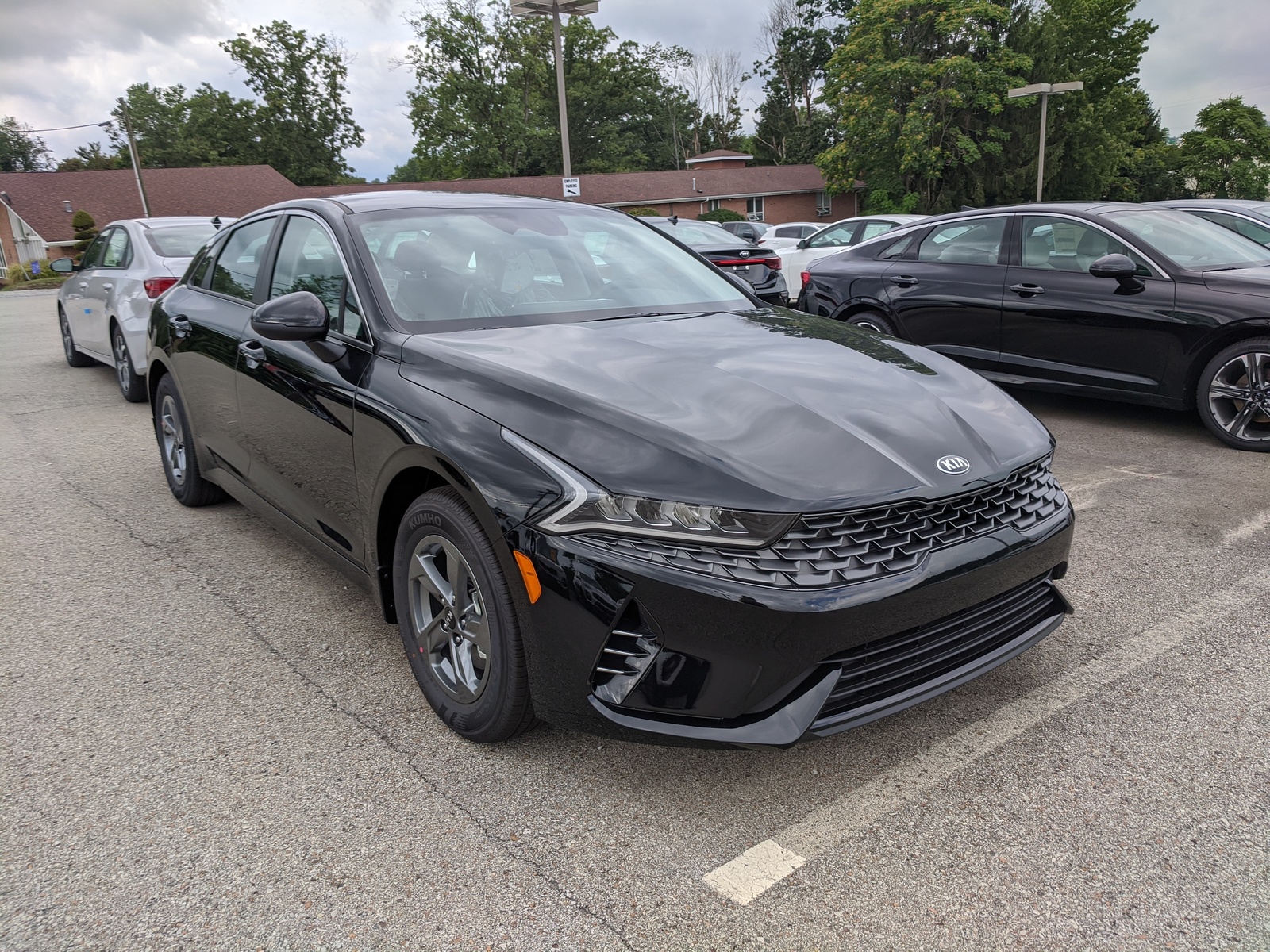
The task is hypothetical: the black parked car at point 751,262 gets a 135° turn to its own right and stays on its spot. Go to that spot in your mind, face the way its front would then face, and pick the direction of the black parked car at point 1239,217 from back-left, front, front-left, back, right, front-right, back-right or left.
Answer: front

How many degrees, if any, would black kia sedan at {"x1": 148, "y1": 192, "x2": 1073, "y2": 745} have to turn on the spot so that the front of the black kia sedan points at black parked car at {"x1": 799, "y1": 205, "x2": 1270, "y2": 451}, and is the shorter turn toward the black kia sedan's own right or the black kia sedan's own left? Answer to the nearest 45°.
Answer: approximately 90° to the black kia sedan's own left

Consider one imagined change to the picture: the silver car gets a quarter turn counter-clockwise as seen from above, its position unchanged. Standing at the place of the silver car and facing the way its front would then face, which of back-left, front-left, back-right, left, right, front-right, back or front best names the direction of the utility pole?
back-right

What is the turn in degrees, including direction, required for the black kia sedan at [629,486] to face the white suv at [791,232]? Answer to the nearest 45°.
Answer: approximately 135° to its left

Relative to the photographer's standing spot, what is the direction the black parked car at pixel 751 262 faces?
facing away from the viewer and to the left of the viewer

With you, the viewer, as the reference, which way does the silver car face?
facing away from the viewer and to the left of the viewer

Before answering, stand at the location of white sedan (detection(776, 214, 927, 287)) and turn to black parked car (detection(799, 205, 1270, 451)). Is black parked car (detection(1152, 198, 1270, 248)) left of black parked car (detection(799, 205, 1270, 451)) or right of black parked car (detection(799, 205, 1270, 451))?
left

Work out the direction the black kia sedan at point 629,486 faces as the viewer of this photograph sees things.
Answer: facing the viewer and to the right of the viewer

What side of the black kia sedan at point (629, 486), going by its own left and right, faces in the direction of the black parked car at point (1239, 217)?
left

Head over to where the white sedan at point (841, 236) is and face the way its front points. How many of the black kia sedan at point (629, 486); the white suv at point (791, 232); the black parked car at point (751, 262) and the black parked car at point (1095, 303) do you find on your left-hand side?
3
